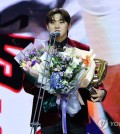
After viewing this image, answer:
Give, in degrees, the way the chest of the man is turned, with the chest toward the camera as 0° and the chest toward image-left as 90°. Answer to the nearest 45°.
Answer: approximately 0°
